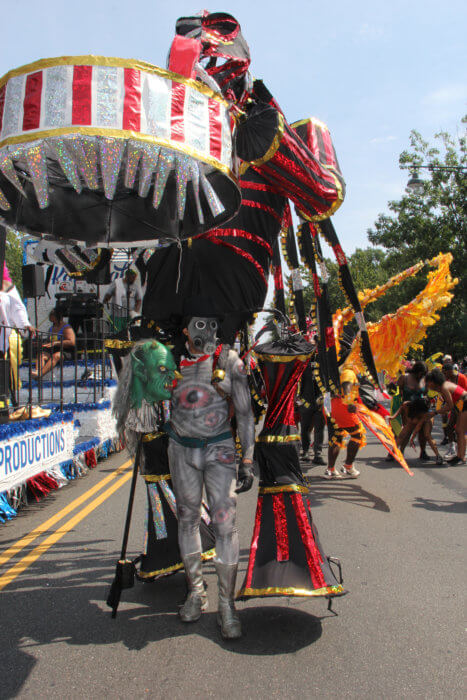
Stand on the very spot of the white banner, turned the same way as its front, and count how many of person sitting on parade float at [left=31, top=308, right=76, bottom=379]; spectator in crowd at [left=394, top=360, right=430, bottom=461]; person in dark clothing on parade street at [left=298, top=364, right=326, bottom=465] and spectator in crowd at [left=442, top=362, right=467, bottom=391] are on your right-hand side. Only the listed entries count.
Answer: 0

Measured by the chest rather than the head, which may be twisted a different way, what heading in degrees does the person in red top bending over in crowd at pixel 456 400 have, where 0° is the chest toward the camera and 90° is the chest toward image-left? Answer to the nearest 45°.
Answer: approximately 90°

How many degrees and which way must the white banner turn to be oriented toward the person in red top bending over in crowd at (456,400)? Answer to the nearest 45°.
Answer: approximately 45° to its left

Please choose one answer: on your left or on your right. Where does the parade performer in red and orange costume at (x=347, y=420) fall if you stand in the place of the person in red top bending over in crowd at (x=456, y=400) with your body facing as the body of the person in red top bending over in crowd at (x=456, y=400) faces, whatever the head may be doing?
on your left

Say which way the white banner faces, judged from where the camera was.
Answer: facing the viewer and to the right of the viewer

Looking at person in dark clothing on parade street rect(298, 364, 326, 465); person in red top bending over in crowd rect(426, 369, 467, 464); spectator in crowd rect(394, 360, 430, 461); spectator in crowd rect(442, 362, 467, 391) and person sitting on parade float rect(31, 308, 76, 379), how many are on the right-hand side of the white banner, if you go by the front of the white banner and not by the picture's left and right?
0

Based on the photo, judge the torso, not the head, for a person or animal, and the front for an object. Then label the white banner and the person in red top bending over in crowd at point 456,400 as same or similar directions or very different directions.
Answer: very different directions

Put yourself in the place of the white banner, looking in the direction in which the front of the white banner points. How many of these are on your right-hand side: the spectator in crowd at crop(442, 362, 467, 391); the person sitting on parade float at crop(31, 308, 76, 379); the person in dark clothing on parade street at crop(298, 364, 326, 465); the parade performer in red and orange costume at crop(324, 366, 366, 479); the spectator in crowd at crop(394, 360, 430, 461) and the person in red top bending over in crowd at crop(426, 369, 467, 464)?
0

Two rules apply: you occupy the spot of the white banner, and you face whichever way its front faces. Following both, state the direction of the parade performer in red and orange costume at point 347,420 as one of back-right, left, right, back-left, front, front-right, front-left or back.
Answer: front-left

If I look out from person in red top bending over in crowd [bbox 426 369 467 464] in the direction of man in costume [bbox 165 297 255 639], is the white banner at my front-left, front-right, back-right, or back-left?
front-right

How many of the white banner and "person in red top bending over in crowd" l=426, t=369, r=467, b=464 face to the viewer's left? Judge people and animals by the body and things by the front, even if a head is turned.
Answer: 1

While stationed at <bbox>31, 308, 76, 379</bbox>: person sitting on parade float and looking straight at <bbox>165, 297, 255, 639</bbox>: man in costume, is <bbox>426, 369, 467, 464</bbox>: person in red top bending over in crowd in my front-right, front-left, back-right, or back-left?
front-left

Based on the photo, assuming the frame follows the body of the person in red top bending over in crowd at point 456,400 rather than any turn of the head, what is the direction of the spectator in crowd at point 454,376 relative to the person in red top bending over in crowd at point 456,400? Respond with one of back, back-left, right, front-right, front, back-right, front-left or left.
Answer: right

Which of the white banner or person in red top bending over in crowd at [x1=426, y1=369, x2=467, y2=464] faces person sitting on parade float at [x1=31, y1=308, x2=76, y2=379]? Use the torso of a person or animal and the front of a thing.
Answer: person in red top bending over in crowd at [x1=426, y1=369, x2=467, y2=464]
